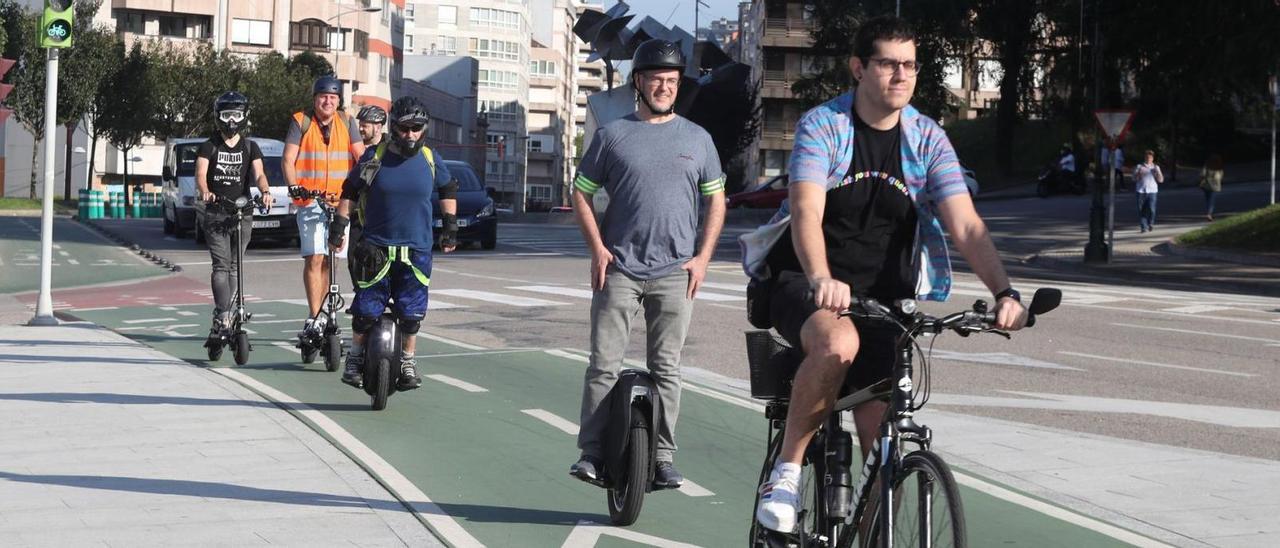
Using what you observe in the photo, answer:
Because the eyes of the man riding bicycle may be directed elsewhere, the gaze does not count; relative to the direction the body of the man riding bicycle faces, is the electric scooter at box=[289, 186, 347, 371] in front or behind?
behind

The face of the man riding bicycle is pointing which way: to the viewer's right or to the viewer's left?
to the viewer's right

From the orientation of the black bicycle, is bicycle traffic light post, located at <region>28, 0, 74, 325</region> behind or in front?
behind

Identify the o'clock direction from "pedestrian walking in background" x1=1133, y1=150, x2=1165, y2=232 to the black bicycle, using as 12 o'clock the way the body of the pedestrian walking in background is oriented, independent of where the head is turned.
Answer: The black bicycle is roughly at 12 o'clock from the pedestrian walking in background.

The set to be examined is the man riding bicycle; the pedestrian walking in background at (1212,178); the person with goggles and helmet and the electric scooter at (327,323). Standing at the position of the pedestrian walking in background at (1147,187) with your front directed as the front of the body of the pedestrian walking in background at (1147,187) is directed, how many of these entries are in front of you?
3

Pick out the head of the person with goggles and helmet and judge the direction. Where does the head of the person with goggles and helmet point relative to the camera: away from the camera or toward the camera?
toward the camera

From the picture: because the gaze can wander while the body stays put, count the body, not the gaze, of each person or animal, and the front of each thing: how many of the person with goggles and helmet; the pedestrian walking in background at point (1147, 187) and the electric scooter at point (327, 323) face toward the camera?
3

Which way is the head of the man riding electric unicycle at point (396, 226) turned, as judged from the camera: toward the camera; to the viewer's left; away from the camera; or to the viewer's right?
toward the camera

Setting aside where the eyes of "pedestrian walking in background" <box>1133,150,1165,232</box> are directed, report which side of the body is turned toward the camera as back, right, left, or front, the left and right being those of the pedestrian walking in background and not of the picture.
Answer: front

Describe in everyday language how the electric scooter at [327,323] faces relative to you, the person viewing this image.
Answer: facing the viewer

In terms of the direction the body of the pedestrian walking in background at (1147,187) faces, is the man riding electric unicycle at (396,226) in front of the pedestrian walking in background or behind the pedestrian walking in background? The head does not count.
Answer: in front

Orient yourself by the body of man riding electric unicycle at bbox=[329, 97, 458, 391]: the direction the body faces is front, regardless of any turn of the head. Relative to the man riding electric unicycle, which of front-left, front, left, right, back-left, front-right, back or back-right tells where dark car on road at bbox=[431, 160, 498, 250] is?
back
